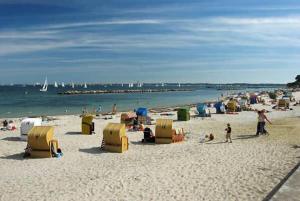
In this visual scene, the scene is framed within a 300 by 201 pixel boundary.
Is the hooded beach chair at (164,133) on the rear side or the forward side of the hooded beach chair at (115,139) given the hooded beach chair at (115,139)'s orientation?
on the forward side

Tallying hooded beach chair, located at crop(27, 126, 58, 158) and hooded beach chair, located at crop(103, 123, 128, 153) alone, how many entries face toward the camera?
0

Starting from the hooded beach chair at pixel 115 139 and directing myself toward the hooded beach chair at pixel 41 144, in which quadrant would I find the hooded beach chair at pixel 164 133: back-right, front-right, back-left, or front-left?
back-right

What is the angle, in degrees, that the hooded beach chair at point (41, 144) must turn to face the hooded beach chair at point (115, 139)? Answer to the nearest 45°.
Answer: approximately 45° to its right

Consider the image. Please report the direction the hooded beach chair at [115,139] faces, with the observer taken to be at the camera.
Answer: facing away from the viewer and to the right of the viewer

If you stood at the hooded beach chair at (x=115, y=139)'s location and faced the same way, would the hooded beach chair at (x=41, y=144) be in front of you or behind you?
behind

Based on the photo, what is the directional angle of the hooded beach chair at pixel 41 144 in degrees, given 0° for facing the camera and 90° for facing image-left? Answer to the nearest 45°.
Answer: approximately 225°
